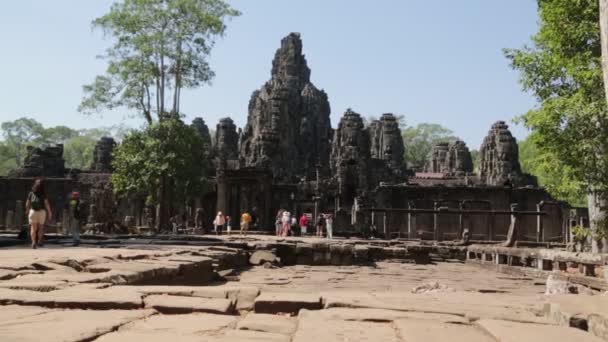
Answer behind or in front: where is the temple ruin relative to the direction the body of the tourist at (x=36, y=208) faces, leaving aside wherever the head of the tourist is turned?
in front

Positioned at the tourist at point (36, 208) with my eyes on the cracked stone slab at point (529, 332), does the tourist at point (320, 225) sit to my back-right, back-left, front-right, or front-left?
back-left

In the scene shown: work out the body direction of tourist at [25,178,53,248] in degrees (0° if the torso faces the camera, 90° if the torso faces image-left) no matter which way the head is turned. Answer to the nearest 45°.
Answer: approximately 180°

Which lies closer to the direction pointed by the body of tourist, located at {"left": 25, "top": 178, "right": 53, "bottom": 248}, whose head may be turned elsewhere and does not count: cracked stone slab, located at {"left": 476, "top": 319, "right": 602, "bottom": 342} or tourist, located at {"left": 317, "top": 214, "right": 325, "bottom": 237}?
the tourist

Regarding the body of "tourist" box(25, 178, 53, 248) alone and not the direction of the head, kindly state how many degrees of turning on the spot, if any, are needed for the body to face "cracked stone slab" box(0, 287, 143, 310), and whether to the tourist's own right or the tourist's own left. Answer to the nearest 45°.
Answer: approximately 180°

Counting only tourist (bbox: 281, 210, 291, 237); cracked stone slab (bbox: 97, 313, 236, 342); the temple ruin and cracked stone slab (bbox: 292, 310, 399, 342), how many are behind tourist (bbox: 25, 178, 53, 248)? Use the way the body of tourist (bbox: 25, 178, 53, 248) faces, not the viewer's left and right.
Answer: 2

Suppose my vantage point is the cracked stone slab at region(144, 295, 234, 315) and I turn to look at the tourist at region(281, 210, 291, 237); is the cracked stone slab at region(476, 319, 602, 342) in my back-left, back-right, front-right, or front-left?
back-right

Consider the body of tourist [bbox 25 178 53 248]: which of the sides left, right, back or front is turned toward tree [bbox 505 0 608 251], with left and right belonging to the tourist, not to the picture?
right

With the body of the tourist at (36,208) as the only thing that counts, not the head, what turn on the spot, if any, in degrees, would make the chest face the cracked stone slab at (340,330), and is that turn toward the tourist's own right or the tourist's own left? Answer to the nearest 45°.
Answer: approximately 180°

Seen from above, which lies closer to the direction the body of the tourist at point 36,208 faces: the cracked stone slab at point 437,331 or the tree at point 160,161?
the tree

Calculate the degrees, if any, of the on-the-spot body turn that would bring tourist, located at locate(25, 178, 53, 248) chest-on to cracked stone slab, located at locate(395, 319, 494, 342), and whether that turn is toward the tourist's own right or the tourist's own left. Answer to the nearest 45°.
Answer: approximately 180°
